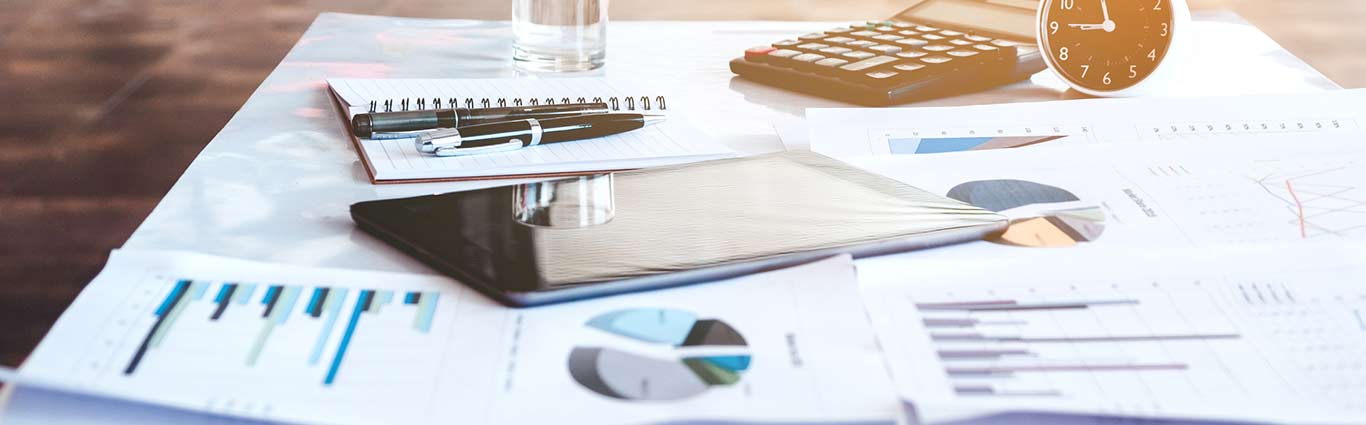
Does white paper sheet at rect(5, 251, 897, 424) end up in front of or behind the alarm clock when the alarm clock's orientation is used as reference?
in front

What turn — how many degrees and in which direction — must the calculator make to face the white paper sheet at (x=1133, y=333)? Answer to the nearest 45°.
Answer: approximately 45° to its left

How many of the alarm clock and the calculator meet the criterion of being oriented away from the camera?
0

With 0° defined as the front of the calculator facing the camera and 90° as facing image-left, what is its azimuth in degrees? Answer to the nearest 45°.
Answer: approximately 45°

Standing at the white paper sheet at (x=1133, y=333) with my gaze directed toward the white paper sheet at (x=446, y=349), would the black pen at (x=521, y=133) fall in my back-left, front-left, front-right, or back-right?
front-right

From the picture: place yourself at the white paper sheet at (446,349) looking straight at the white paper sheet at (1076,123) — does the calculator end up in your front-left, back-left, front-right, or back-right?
front-left

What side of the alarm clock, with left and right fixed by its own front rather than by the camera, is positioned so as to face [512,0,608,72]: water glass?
right

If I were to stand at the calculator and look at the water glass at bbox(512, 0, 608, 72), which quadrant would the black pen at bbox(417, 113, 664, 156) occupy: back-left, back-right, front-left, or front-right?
front-left

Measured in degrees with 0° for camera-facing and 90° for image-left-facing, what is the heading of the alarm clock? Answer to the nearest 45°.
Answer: approximately 0°

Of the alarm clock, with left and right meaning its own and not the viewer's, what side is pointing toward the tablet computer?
front

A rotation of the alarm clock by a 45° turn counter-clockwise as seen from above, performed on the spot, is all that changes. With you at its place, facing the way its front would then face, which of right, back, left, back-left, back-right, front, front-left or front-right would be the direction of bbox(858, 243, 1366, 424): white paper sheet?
front-right
